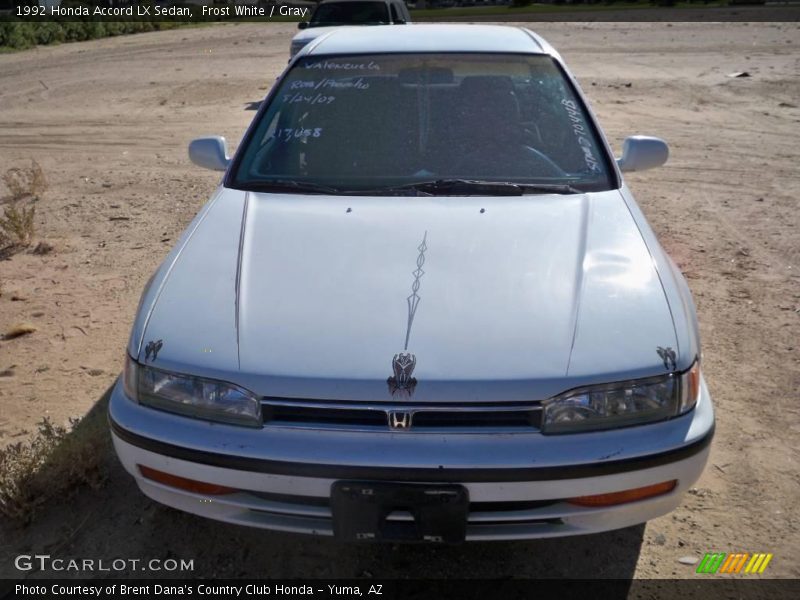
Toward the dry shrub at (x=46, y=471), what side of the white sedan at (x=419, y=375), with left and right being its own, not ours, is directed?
right

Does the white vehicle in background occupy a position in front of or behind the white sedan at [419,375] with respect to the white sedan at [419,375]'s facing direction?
behind

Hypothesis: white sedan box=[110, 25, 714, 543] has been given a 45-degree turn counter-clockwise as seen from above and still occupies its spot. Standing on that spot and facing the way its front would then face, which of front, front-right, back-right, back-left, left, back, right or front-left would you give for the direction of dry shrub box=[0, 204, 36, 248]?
back

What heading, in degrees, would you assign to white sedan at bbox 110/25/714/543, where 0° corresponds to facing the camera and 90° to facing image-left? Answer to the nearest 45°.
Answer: approximately 0°

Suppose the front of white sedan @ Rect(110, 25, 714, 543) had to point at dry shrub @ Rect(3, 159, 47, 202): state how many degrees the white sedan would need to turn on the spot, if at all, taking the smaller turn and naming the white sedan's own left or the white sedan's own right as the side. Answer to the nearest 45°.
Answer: approximately 135° to the white sedan's own right

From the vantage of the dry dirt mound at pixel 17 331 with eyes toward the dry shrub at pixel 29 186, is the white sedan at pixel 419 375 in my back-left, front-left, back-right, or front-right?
back-right
